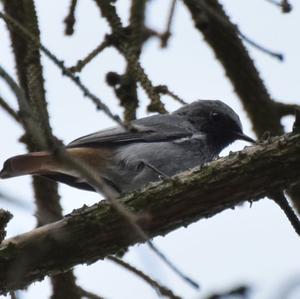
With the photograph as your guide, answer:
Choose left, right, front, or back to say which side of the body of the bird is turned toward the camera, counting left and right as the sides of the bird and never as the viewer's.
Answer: right
